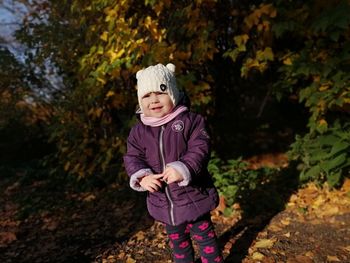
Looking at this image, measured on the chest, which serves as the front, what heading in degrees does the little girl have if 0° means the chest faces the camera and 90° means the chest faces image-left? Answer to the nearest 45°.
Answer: approximately 0°

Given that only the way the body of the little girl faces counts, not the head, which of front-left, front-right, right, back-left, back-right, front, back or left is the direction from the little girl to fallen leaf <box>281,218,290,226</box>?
back-left

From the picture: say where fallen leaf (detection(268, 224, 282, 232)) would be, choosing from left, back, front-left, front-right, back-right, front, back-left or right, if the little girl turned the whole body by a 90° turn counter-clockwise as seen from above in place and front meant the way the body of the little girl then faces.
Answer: front-left

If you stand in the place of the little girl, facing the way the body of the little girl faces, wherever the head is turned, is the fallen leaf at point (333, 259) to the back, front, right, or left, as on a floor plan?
left

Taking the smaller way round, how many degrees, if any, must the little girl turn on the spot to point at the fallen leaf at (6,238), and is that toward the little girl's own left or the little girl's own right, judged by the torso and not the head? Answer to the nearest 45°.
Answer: approximately 135° to the little girl's own right
